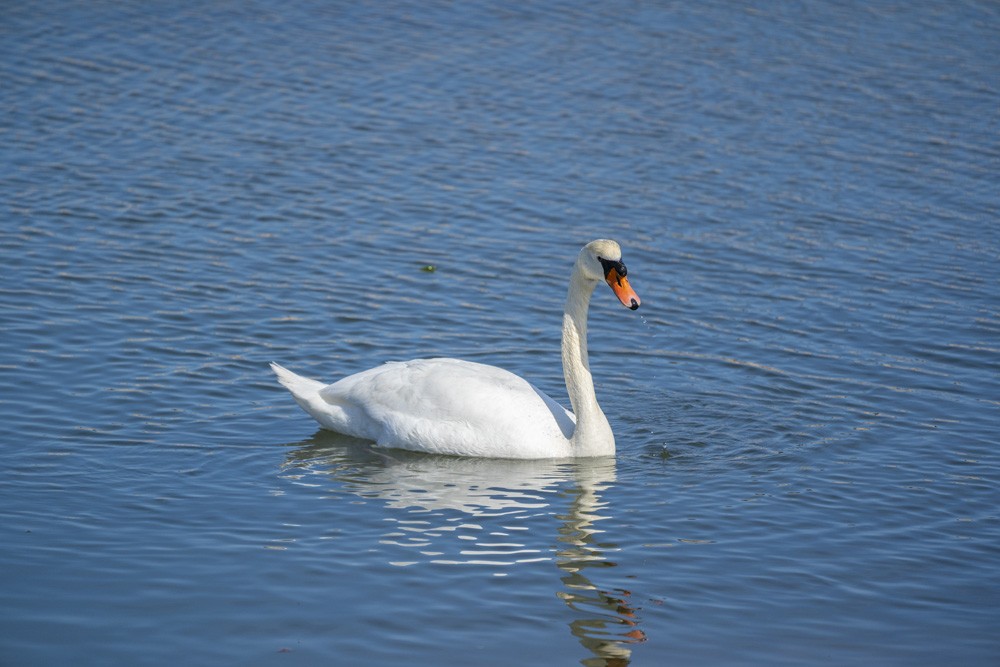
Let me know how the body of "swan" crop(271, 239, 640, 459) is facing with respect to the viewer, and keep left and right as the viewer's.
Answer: facing to the right of the viewer
